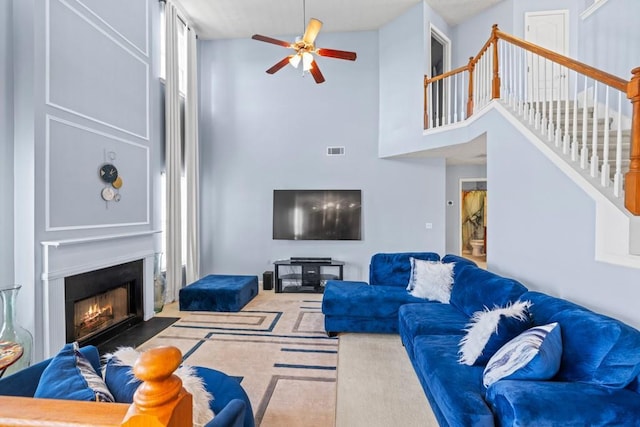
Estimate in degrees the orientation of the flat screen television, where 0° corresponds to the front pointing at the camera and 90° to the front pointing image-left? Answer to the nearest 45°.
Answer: approximately 0°

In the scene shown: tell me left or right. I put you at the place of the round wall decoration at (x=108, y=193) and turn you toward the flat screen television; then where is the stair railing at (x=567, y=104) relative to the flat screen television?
right

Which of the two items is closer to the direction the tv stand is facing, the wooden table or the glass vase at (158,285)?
the wooden table
